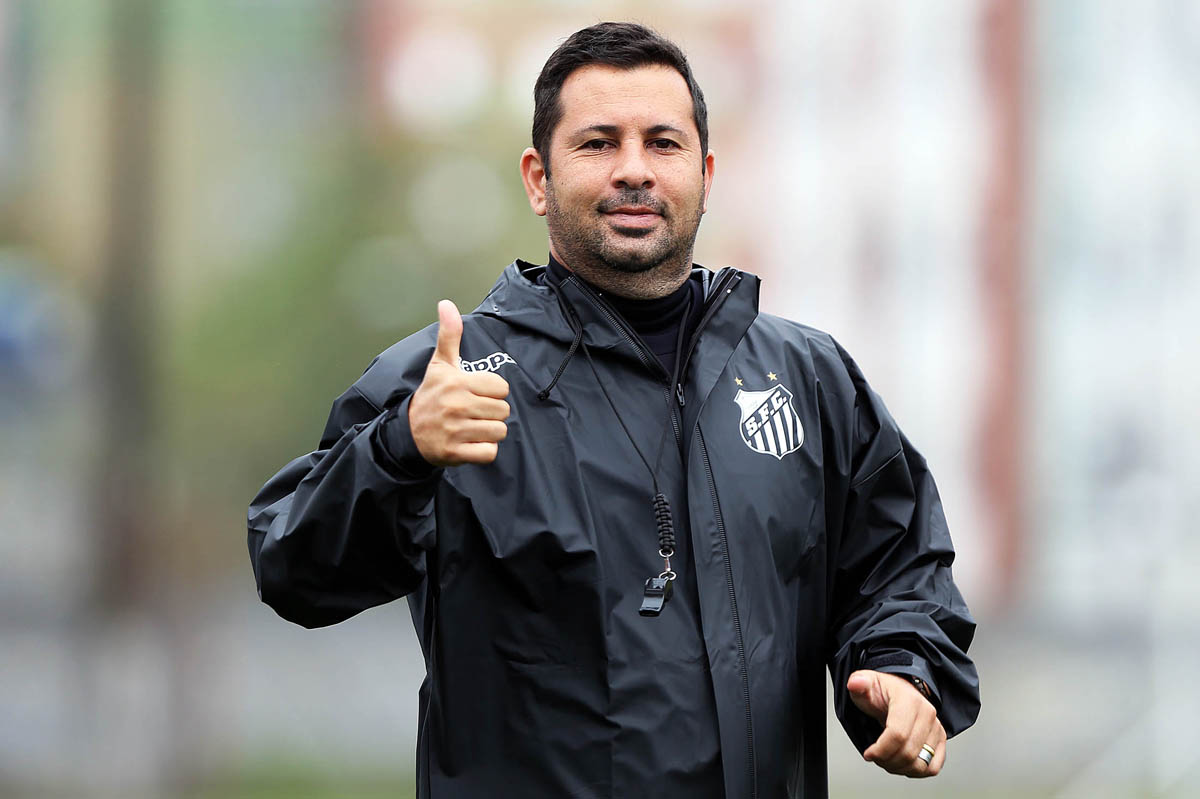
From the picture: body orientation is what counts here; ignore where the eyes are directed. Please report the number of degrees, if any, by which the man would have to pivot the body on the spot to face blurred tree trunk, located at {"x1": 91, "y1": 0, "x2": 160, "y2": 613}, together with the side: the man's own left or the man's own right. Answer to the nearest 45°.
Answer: approximately 135° to the man's own right

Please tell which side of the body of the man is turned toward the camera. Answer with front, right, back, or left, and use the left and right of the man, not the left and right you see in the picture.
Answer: front
